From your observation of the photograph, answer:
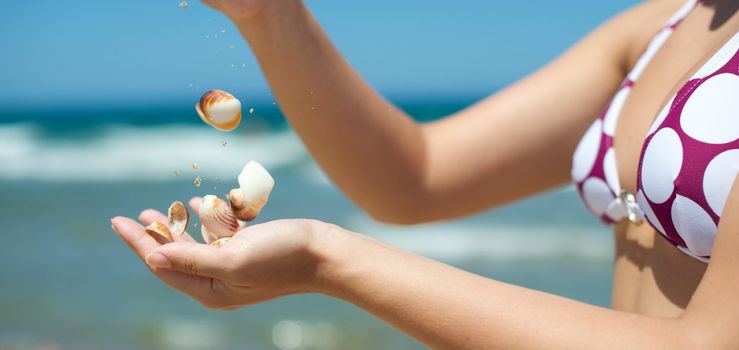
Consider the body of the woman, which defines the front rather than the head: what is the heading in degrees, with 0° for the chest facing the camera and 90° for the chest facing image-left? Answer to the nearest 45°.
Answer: approximately 45°

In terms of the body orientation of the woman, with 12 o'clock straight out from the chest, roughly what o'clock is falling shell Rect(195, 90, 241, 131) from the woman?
The falling shell is roughly at 1 o'clock from the woman.
